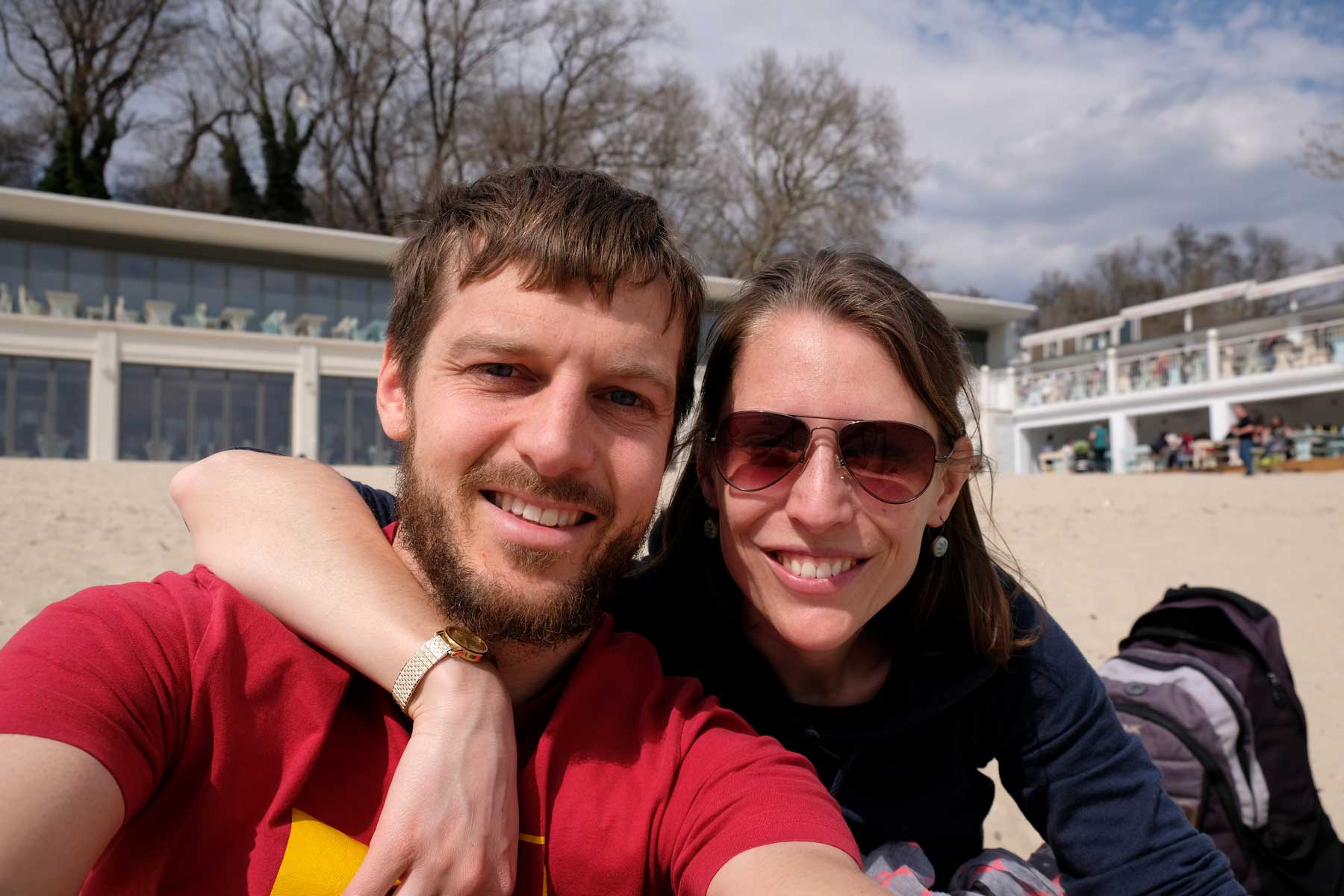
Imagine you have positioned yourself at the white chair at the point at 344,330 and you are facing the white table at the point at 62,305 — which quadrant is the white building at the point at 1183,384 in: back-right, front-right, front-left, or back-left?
back-left

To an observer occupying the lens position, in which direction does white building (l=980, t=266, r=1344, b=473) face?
facing the viewer and to the left of the viewer

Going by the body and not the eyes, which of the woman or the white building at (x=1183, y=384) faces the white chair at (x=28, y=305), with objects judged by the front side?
the white building

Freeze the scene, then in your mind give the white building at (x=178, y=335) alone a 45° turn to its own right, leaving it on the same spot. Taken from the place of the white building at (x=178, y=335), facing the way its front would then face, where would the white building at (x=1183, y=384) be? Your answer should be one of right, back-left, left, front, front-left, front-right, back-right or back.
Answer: left

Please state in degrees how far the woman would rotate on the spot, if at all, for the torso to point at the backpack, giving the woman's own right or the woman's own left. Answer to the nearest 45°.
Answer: approximately 135° to the woman's own left

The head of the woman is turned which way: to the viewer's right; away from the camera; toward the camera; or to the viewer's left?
toward the camera

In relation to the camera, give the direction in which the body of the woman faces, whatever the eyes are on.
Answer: toward the camera

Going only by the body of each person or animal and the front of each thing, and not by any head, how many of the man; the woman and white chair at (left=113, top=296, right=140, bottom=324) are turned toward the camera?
2

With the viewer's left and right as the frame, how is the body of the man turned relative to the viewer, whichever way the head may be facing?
facing the viewer

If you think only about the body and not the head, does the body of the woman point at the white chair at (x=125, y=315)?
no

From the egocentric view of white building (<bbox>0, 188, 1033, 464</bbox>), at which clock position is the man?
The man is roughly at 1 o'clock from the white building.

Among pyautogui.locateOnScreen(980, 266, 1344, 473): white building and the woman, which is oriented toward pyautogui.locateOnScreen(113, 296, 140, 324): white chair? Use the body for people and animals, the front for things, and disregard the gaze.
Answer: the white building

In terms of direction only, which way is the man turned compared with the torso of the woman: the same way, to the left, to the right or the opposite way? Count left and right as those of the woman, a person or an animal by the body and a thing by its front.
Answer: the same way

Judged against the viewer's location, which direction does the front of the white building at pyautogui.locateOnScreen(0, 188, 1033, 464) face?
facing the viewer and to the right of the viewer
